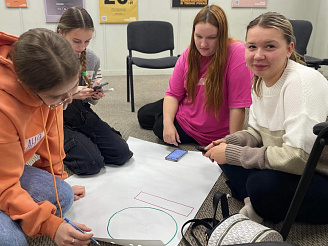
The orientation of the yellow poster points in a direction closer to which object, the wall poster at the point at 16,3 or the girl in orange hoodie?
the girl in orange hoodie

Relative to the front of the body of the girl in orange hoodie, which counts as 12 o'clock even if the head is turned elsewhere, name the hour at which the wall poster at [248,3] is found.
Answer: The wall poster is roughly at 9 o'clock from the girl in orange hoodie.

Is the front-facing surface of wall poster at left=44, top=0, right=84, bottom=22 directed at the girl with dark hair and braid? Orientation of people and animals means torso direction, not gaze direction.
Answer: yes

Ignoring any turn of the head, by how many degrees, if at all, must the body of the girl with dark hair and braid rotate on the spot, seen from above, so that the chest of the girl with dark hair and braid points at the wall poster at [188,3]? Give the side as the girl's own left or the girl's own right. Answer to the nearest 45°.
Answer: approximately 90° to the girl's own left

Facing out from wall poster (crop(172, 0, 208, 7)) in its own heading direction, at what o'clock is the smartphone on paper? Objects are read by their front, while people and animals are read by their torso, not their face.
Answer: The smartphone on paper is roughly at 12 o'clock from the wall poster.

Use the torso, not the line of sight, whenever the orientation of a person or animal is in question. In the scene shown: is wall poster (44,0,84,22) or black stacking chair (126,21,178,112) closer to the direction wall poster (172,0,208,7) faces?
the black stacking chair

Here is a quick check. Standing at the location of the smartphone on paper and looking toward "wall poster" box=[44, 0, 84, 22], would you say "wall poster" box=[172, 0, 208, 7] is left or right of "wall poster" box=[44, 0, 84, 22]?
right

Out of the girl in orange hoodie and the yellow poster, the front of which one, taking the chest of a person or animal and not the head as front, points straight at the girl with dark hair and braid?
the yellow poster

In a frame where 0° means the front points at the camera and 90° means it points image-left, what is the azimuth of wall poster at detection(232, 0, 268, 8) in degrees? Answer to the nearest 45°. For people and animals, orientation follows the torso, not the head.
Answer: approximately 0°

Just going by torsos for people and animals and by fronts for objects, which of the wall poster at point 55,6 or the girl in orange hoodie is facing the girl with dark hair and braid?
the wall poster

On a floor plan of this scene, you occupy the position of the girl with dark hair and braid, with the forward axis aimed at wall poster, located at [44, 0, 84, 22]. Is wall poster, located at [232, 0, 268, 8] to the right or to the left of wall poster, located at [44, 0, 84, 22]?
right
